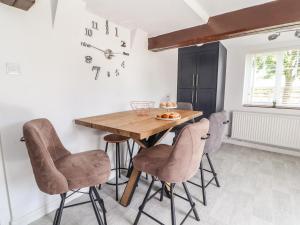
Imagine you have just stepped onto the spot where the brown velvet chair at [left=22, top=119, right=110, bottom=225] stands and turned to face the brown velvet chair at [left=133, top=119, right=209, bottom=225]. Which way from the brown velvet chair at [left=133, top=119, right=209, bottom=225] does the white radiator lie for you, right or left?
left

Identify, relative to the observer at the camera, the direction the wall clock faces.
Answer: facing the viewer and to the right of the viewer

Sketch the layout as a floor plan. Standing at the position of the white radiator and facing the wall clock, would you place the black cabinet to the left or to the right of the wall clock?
right

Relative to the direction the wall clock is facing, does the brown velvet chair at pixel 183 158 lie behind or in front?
in front

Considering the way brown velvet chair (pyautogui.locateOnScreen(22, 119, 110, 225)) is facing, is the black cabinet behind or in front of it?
in front

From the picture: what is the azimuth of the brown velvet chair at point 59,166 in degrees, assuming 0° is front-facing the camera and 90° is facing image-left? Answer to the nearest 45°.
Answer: approximately 270°

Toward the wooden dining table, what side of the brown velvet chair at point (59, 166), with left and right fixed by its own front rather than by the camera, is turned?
front

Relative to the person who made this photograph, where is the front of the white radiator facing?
facing the viewer and to the left of the viewer

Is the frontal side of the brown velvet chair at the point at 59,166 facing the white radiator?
yes

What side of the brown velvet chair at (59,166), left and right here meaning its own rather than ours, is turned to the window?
front

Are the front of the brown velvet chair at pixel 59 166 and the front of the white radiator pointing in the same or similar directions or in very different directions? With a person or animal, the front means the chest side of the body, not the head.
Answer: very different directions
